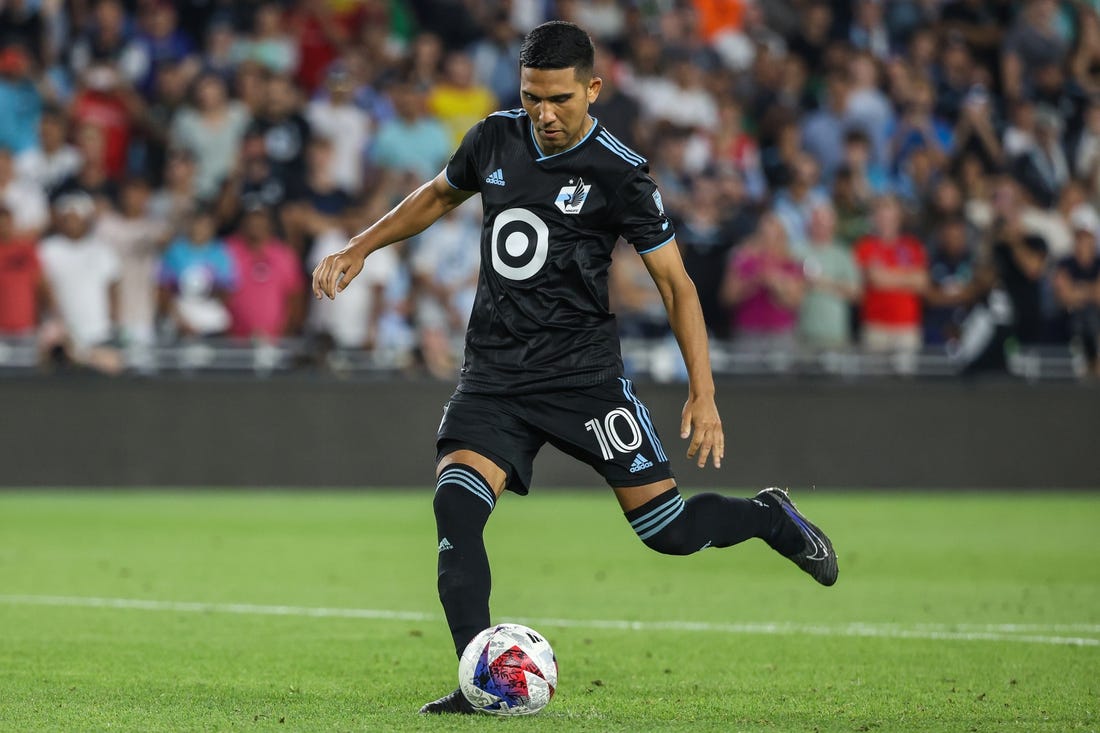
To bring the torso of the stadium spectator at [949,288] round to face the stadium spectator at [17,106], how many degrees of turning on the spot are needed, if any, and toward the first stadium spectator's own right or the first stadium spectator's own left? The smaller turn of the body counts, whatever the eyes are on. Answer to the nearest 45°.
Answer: approximately 90° to the first stadium spectator's own right

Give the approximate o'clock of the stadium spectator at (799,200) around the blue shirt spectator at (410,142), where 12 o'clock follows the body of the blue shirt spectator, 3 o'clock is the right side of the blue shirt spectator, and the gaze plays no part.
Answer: The stadium spectator is roughly at 9 o'clock from the blue shirt spectator.

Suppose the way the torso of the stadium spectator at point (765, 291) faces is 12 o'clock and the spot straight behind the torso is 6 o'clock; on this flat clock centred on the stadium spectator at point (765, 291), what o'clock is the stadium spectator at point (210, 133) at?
the stadium spectator at point (210, 133) is roughly at 3 o'clock from the stadium spectator at point (765, 291).

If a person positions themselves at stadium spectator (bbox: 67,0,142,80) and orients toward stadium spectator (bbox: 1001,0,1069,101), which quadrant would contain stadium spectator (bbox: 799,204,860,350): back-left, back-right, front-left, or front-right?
front-right

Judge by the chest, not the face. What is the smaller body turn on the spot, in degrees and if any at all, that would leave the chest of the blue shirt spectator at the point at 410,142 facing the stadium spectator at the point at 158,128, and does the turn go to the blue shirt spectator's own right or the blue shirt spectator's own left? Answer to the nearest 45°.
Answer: approximately 90° to the blue shirt spectator's own right

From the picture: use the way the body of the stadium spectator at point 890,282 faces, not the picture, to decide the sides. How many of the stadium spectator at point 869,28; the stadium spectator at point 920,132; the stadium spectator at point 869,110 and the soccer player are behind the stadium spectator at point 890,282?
3

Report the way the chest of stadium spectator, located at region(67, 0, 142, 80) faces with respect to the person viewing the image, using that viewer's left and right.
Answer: facing the viewer

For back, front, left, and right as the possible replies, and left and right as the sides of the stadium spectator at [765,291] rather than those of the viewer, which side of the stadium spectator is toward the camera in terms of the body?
front

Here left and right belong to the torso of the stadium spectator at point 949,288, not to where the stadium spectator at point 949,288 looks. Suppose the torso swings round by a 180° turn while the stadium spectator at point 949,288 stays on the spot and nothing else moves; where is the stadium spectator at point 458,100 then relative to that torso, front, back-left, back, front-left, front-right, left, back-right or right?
left

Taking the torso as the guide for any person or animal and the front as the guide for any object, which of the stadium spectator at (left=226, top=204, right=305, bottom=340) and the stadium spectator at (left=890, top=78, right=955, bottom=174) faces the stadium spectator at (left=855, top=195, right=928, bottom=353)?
the stadium spectator at (left=890, top=78, right=955, bottom=174)

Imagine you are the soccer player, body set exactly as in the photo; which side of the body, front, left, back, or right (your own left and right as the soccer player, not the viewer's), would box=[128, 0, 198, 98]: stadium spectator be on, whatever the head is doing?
back

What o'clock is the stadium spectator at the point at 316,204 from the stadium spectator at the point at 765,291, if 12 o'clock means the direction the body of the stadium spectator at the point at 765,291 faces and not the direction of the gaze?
the stadium spectator at the point at 316,204 is roughly at 3 o'clock from the stadium spectator at the point at 765,291.

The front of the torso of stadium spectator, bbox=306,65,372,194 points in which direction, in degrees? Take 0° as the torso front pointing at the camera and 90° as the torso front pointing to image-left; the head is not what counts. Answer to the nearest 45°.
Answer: approximately 0°

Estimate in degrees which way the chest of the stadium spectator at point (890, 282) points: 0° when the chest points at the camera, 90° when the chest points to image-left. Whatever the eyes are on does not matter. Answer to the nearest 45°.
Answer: approximately 0°

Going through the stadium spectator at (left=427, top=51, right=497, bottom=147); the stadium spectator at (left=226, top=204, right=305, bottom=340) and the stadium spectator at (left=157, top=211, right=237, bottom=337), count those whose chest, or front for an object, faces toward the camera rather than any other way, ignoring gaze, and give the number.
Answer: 3

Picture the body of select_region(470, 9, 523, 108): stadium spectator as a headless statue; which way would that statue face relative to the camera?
toward the camera
